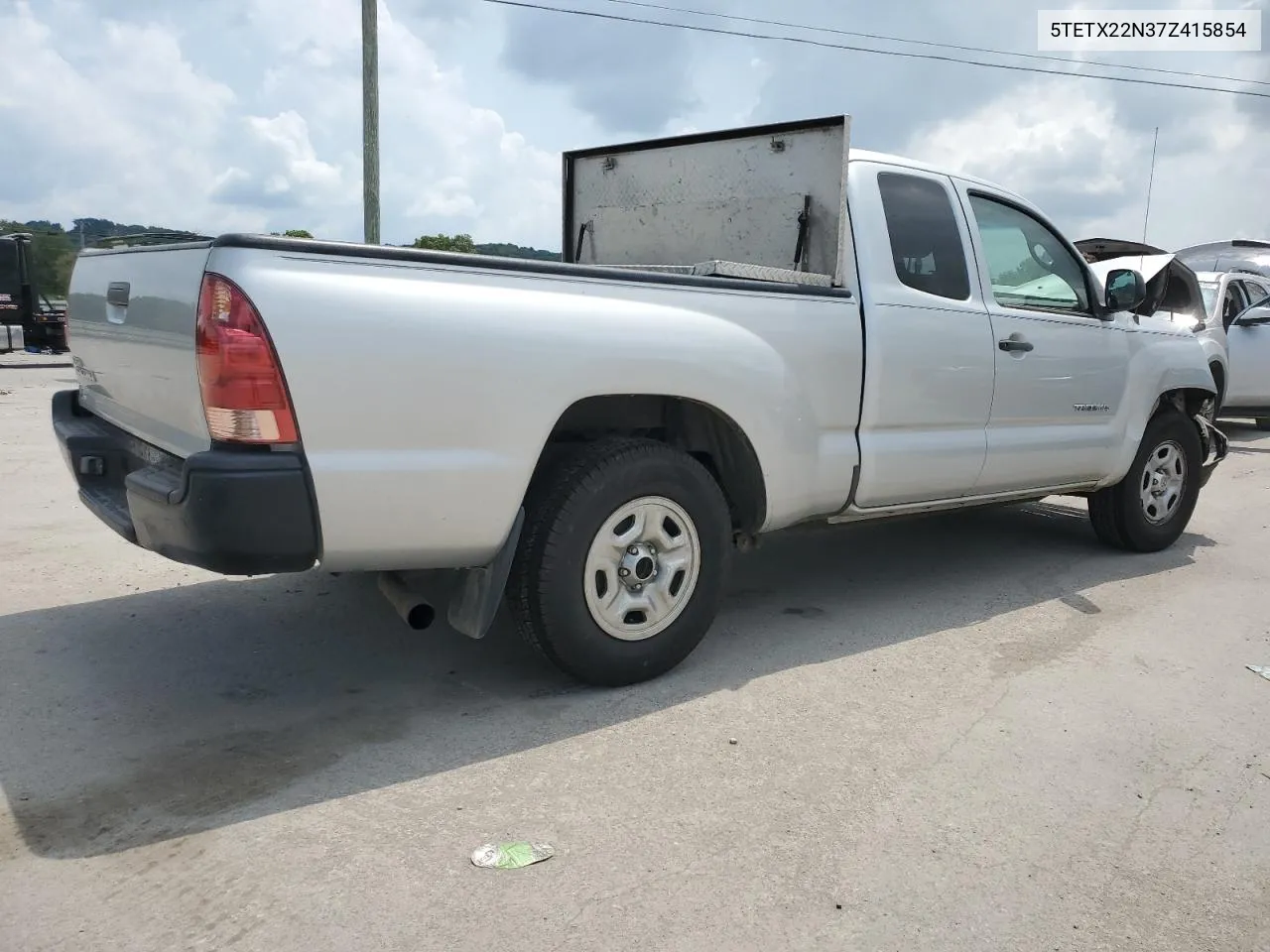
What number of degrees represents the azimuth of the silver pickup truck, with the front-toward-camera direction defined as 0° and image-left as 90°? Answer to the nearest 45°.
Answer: approximately 225°

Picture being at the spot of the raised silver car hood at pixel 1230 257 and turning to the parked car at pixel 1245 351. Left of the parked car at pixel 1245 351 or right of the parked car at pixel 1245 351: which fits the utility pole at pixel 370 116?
right

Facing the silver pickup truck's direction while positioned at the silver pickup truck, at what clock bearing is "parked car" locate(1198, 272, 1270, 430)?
The parked car is roughly at 12 o'clock from the silver pickup truck.

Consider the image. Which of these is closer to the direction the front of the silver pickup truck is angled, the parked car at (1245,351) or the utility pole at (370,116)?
the parked car
